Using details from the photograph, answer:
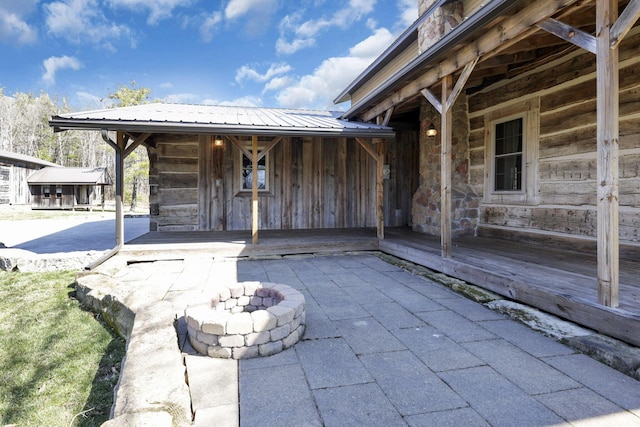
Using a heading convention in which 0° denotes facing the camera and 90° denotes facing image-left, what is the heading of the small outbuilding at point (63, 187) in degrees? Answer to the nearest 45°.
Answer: approximately 0°

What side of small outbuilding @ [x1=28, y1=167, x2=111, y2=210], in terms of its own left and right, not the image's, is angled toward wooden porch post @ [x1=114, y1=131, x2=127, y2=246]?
front

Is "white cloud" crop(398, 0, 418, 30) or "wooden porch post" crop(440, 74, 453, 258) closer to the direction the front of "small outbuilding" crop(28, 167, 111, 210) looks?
the wooden porch post

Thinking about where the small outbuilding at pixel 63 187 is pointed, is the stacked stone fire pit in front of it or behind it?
in front

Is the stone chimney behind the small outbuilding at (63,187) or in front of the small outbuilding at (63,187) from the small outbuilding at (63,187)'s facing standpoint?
in front
